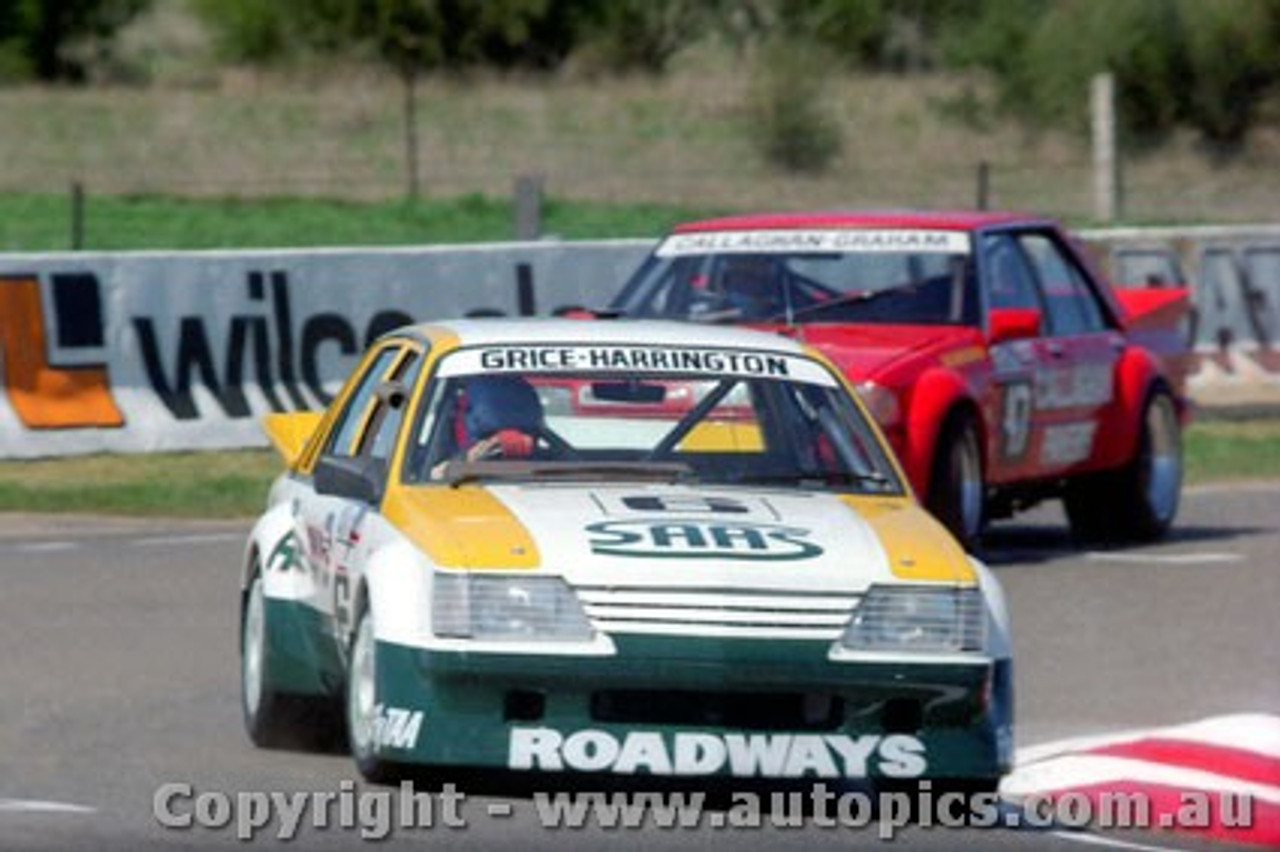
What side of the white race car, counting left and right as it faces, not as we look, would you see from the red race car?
back

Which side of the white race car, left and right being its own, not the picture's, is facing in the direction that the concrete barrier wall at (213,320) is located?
back

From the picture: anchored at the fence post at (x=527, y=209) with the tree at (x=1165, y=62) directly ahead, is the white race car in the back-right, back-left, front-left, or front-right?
back-right

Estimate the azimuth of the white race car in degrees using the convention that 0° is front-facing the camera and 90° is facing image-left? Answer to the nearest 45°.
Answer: approximately 0°

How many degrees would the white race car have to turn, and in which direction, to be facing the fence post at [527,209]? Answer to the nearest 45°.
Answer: approximately 180°

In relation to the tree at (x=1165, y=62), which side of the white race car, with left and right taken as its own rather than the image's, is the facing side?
back

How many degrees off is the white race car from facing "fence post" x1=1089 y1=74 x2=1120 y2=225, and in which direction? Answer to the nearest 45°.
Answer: approximately 180°
